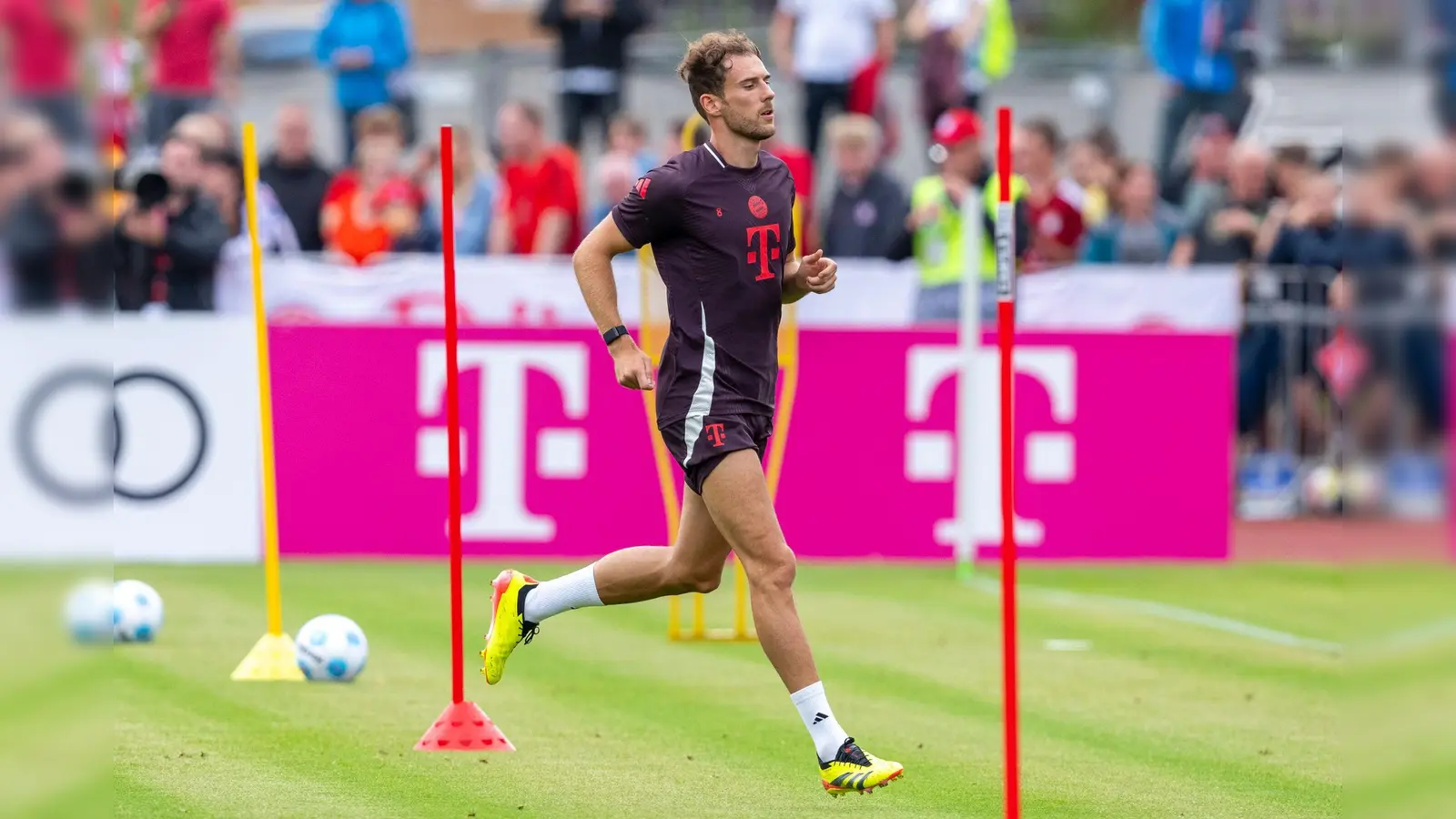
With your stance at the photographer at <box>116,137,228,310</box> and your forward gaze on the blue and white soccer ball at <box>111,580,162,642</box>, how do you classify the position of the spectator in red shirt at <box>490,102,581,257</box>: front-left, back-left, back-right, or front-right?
back-left

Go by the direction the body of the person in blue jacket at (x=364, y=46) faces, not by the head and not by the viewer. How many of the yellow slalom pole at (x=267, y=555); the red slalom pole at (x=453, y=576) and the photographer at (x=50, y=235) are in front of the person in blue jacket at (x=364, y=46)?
3

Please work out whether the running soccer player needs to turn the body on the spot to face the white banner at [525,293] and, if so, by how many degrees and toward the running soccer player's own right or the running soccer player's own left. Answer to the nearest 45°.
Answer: approximately 135° to the running soccer player's own left

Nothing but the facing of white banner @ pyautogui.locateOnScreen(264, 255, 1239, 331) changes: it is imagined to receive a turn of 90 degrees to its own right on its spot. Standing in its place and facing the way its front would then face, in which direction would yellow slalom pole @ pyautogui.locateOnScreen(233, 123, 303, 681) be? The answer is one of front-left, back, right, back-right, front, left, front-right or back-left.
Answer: left

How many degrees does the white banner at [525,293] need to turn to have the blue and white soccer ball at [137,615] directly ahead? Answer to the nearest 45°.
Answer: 0° — it already faces it

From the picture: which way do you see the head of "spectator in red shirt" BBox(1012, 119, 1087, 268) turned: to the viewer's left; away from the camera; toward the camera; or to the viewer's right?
toward the camera

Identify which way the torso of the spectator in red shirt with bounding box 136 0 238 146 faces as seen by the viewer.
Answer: toward the camera

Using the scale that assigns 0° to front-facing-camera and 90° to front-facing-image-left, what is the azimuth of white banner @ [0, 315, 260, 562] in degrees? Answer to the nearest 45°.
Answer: approximately 0°

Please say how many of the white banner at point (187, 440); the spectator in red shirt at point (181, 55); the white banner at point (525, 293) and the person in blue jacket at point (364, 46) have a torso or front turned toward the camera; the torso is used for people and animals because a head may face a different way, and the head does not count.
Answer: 4

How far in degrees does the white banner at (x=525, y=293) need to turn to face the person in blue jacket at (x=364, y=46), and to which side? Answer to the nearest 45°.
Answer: approximately 135° to its right
